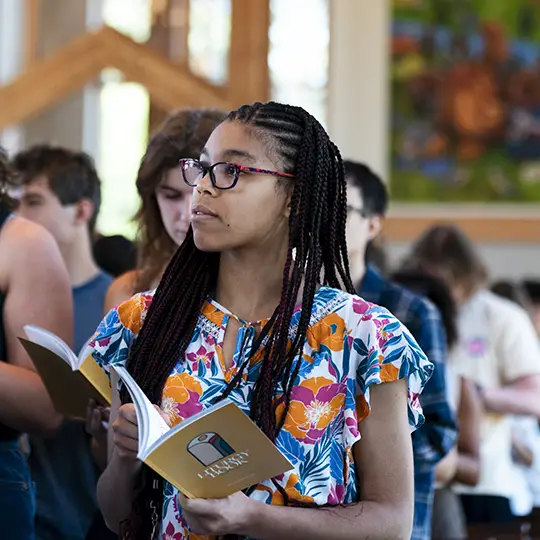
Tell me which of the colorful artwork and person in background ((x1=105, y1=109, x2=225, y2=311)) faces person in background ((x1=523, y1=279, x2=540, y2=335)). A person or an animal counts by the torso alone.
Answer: the colorful artwork

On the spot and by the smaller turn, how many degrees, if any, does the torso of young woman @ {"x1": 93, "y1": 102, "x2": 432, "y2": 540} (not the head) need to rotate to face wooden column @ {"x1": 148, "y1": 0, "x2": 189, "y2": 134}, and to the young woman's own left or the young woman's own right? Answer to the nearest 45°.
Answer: approximately 135° to the young woman's own right

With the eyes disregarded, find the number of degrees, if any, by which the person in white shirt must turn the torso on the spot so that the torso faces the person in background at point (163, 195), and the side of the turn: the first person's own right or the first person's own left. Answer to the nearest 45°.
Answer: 0° — they already face them

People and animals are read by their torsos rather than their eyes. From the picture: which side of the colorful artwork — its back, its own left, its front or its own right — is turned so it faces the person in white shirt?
front

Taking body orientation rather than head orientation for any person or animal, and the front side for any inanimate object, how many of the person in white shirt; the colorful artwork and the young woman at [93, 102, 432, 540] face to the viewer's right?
0

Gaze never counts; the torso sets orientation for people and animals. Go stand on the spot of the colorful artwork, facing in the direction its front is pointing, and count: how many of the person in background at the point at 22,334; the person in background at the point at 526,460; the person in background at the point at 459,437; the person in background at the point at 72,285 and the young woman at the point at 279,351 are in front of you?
5

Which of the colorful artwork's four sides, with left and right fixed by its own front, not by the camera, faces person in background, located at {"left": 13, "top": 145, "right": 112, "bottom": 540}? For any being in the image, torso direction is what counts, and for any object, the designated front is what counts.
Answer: front

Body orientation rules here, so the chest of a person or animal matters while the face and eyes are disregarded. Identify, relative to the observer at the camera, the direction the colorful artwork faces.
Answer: facing the viewer

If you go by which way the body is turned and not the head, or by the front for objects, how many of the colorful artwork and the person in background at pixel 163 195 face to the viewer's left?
0

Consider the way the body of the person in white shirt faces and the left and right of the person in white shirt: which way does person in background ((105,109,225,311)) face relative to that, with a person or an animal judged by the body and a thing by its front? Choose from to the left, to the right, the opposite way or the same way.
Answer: to the left

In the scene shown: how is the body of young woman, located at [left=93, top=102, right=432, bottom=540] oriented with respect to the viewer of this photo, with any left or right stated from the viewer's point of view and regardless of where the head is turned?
facing the viewer and to the left of the viewer

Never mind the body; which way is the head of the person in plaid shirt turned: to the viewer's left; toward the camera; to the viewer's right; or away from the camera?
to the viewer's left

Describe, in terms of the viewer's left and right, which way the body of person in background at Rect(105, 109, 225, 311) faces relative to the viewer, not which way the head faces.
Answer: facing the viewer and to the right of the viewer

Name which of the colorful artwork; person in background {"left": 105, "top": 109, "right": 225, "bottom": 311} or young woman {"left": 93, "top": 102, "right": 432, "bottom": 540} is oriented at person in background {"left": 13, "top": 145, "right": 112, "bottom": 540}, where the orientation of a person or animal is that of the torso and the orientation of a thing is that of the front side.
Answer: the colorful artwork

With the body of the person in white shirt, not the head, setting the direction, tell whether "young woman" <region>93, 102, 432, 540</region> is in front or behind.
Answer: in front
